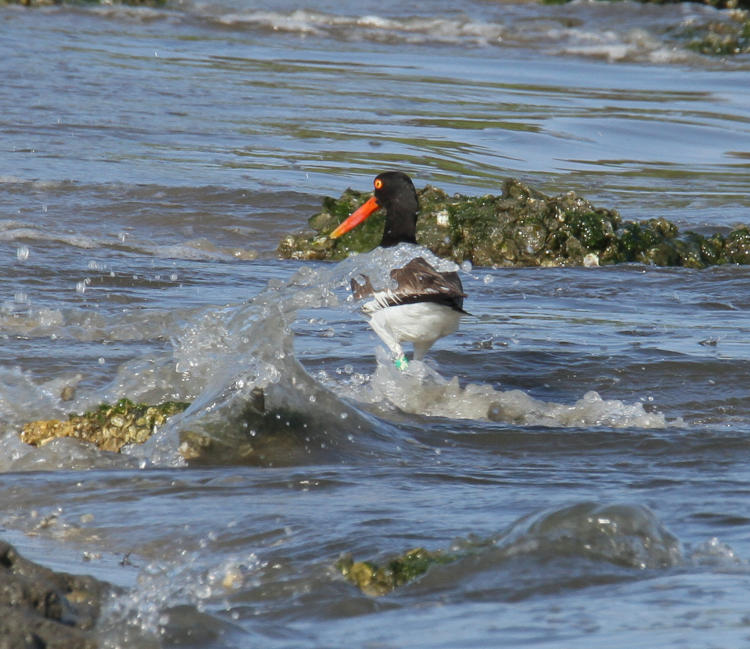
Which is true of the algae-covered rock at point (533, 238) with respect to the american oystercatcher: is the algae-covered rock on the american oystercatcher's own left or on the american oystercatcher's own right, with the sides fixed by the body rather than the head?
on the american oystercatcher's own right

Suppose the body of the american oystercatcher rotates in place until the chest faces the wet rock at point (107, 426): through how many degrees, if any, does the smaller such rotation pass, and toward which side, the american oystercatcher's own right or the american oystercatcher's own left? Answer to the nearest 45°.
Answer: approximately 45° to the american oystercatcher's own left

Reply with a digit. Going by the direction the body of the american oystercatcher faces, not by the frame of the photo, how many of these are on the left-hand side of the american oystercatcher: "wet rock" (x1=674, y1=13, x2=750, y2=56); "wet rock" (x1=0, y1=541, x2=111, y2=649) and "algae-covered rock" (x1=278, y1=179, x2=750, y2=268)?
1

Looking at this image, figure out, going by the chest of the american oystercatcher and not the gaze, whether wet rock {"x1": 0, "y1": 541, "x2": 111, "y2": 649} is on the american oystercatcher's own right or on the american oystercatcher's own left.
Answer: on the american oystercatcher's own left
